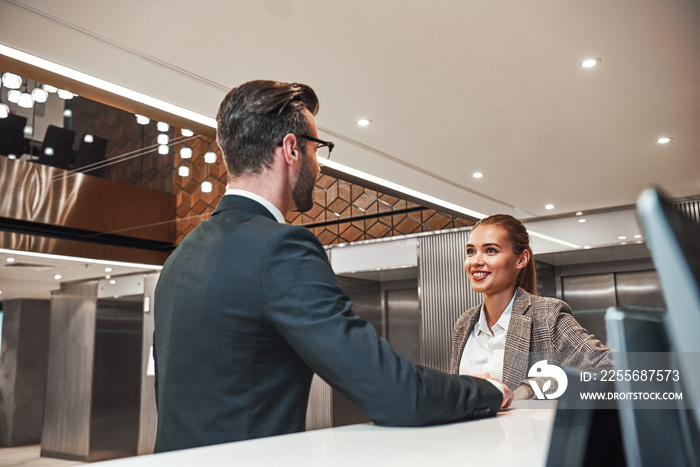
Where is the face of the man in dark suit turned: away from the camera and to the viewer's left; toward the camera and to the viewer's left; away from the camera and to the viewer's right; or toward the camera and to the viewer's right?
away from the camera and to the viewer's right

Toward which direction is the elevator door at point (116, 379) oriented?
toward the camera

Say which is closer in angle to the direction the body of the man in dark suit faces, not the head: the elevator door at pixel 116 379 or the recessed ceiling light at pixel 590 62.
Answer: the recessed ceiling light

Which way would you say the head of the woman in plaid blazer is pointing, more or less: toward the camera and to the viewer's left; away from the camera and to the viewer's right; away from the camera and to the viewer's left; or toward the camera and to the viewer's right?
toward the camera and to the viewer's left

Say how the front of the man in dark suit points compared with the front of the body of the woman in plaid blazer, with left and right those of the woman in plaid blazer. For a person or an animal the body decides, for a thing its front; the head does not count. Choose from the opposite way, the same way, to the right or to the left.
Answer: the opposite way

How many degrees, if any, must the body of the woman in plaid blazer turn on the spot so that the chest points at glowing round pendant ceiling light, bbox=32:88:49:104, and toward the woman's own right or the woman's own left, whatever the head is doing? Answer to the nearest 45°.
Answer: approximately 90° to the woman's own right

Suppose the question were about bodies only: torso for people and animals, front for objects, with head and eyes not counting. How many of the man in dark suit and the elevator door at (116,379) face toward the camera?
1

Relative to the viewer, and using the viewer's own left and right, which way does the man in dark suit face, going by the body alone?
facing away from the viewer and to the right of the viewer

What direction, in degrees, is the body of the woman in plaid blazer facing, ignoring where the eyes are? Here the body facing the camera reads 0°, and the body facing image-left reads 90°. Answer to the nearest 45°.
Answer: approximately 45°

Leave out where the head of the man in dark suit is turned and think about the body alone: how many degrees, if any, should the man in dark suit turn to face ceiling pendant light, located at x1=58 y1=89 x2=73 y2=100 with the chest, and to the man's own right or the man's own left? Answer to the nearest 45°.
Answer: approximately 90° to the man's own left

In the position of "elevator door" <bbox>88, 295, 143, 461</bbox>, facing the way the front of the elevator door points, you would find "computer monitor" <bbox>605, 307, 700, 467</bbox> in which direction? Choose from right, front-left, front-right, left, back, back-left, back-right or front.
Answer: front
